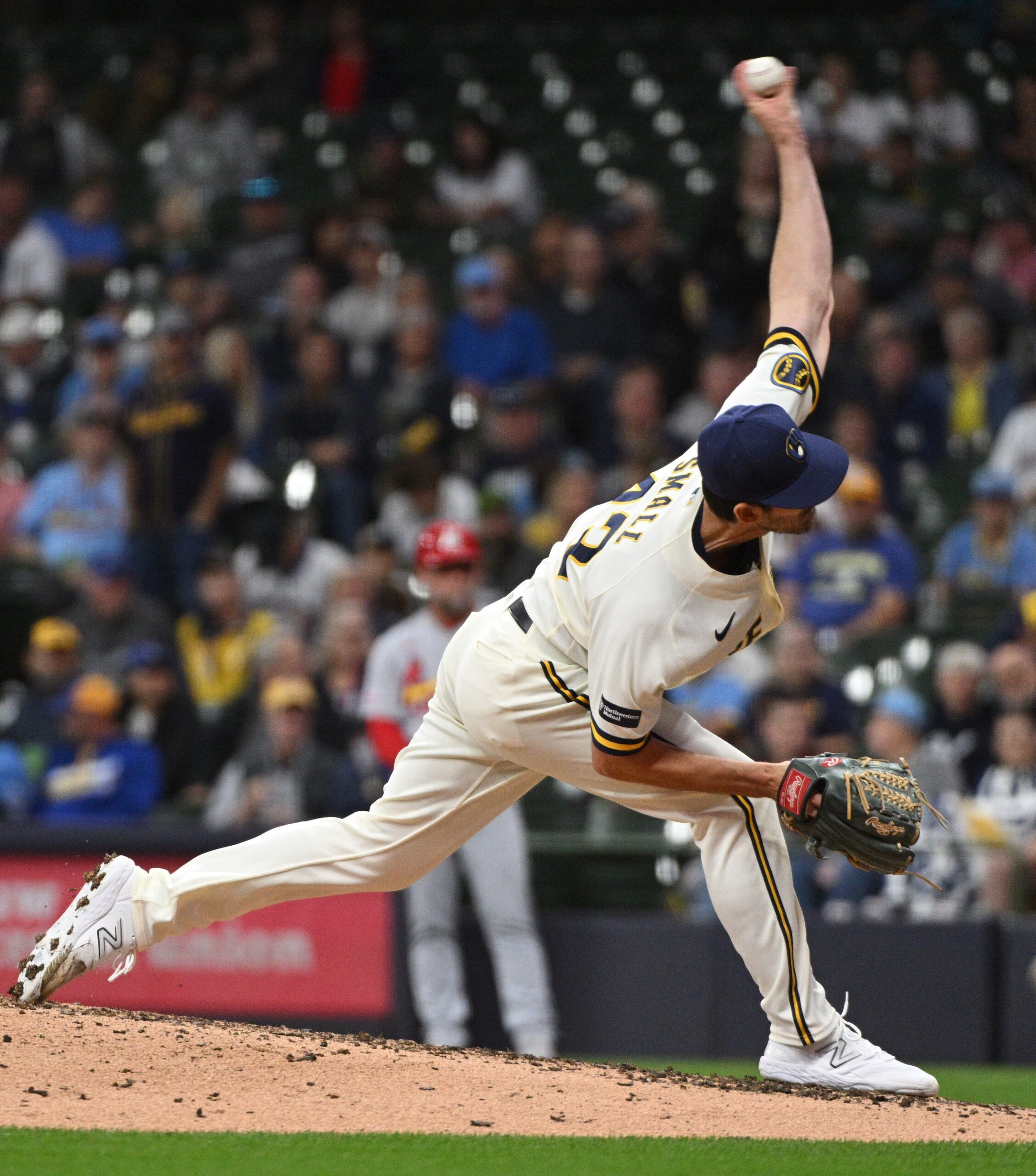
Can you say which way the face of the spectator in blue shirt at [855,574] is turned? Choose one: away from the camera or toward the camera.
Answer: toward the camera

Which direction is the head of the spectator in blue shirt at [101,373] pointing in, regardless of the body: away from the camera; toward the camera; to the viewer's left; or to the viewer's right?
toward the camera

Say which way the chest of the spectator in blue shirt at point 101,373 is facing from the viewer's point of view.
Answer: toward the camera

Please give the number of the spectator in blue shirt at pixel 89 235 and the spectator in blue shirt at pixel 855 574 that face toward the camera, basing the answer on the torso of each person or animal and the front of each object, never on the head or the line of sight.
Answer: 2

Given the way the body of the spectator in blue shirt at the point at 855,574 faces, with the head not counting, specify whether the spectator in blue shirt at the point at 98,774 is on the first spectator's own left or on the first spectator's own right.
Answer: on the first spectator's own right

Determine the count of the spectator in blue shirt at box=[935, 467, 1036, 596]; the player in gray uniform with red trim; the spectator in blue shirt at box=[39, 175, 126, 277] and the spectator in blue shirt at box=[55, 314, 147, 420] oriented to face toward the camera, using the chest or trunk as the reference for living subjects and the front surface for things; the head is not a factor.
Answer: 4

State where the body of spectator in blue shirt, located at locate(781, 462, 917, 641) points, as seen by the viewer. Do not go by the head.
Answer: toward the camera

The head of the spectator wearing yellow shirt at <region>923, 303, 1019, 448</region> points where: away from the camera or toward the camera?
toward the camera

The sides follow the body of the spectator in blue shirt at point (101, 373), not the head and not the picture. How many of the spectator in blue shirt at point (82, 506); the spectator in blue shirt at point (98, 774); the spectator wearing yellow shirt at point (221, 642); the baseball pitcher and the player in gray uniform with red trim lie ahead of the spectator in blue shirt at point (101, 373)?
5

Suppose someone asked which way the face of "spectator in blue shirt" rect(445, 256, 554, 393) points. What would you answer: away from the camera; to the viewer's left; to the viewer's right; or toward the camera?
toward the camera

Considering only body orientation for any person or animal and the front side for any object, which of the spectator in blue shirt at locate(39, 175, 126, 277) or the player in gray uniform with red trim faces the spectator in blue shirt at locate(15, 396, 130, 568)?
the spectator in blue shirt at locate(39, 175, 126, 277)

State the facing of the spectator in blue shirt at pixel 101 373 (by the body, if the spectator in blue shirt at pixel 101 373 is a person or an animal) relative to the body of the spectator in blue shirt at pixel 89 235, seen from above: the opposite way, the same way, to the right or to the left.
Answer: the same way

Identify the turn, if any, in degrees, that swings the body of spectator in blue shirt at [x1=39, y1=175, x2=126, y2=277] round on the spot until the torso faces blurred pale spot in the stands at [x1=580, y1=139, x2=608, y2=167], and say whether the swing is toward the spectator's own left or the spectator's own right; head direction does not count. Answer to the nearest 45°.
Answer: approximately 90° to the spectator's own left

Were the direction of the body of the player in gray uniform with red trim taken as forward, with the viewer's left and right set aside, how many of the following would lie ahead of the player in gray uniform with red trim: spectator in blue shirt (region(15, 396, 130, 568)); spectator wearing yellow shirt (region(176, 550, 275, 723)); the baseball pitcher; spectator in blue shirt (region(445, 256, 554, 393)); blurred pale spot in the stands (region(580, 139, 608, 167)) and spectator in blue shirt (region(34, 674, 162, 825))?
1
